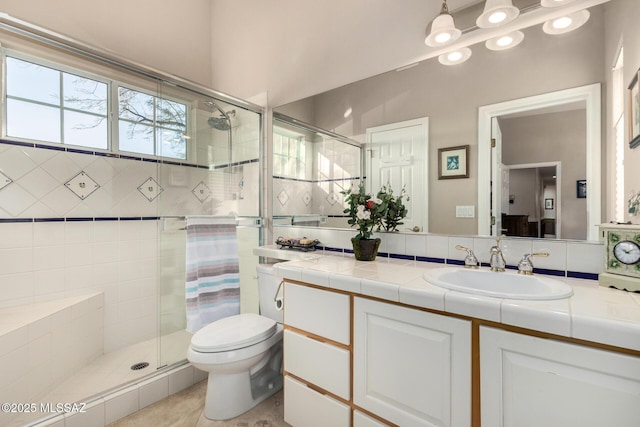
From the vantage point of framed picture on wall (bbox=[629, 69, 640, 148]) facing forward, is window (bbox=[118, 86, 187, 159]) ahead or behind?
ahead

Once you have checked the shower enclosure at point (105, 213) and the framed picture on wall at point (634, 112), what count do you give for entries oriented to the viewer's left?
1

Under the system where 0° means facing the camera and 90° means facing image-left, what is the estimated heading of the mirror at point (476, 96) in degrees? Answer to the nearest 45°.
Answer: approximately 45°

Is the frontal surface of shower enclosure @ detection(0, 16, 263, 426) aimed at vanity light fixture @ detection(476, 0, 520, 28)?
yes

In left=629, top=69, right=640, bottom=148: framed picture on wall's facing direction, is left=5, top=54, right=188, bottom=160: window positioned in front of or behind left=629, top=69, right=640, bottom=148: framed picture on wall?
in front

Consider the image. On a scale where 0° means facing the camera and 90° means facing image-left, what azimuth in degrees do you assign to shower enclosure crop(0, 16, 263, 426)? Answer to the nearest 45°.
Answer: approximately 315°

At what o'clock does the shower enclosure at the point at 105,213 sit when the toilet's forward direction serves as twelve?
The shower enclosure is roughly at 3 o'clock from the toilet.

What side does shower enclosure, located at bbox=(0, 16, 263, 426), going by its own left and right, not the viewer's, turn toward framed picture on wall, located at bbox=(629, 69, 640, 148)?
front

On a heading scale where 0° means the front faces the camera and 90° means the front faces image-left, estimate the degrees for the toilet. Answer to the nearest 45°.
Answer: approximately 45°

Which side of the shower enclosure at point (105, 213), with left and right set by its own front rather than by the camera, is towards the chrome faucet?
front

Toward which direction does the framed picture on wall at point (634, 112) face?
to the viewer's left
